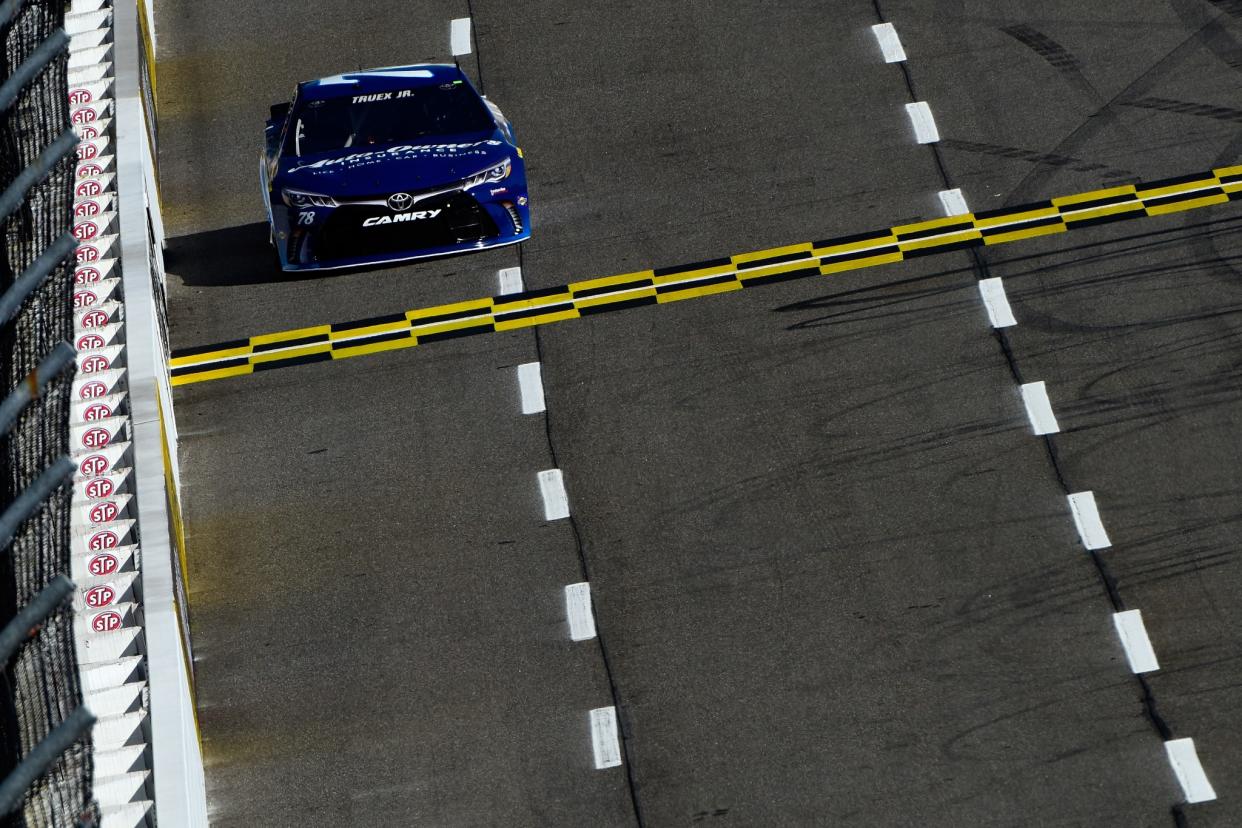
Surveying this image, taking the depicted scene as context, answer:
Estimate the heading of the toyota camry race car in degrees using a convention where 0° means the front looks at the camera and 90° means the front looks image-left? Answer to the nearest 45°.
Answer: approximately 0°

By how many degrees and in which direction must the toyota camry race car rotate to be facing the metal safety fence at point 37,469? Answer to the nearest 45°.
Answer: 0° — it already faces it
